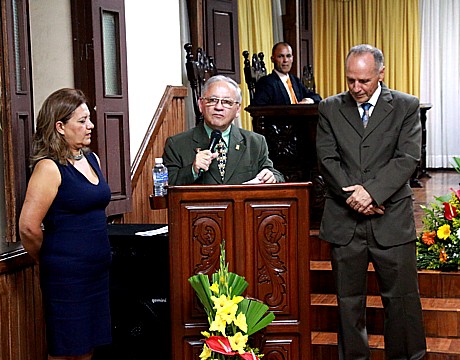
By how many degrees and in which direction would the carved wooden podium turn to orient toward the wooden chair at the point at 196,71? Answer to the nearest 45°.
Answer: approximately 180°

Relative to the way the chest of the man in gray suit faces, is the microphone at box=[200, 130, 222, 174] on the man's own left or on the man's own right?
on the man's own right

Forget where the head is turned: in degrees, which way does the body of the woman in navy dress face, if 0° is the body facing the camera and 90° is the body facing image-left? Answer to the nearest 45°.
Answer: approximately 315°

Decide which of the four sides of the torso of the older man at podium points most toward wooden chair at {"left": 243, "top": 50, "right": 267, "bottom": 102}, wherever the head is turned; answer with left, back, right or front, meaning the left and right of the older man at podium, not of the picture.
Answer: back

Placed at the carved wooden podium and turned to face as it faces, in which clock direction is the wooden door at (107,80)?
The wooden door is roughly at 5 o'clock from the carved wooden podium.

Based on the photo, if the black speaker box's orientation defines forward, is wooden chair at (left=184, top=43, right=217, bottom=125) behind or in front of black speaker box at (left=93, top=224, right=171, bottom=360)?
behind

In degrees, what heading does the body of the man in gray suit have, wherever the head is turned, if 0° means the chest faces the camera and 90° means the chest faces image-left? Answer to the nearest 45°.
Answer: approximately 0°

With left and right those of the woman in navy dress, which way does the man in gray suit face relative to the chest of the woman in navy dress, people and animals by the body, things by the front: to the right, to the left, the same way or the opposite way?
to the right

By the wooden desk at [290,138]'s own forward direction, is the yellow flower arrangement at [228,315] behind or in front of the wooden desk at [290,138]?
in front

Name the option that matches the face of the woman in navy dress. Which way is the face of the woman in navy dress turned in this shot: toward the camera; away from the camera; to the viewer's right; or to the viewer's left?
to the viewer's right

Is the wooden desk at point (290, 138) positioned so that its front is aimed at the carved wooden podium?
yes
